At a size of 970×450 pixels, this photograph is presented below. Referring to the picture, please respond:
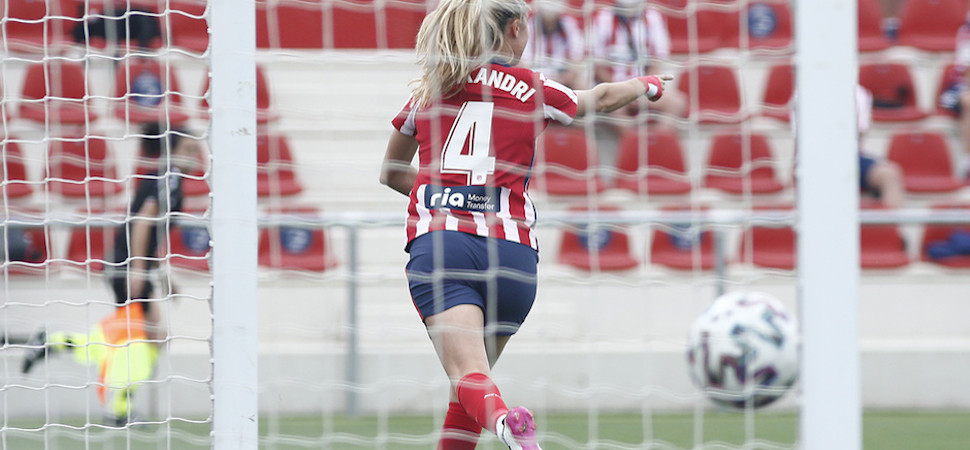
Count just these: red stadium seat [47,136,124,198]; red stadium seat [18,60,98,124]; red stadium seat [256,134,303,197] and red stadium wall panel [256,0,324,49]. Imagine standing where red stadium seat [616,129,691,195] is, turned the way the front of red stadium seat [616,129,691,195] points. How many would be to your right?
4

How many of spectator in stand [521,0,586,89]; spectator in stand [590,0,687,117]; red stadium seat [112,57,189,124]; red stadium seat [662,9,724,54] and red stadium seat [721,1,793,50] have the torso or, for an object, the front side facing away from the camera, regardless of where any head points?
0

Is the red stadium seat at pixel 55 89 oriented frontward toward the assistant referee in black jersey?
yes

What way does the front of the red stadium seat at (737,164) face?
toward the camera

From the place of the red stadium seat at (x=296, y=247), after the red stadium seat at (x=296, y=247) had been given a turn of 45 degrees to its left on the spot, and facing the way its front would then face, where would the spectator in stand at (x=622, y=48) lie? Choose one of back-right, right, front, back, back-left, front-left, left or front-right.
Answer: front-left

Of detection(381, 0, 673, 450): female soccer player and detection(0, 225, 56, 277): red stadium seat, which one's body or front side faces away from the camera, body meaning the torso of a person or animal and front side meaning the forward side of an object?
the female soccer player

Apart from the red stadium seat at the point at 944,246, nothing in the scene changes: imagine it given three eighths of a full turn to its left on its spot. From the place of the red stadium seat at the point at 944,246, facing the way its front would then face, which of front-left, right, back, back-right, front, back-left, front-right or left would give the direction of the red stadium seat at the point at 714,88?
back-left

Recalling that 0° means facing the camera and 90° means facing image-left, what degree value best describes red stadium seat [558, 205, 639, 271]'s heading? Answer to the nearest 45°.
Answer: approximately 0°

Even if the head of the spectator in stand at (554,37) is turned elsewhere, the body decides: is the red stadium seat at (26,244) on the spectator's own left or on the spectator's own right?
on the spectator's own right

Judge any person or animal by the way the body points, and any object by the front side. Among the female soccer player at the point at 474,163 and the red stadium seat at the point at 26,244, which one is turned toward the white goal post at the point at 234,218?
the red stadium seat

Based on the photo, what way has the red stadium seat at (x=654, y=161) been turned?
toward the camera

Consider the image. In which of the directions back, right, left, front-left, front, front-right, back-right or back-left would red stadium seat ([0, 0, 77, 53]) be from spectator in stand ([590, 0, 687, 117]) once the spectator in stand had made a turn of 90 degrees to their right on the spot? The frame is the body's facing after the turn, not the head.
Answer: front

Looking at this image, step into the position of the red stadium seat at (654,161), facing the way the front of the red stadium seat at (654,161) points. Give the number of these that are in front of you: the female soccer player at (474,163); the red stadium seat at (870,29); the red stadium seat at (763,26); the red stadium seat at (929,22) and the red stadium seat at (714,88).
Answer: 1

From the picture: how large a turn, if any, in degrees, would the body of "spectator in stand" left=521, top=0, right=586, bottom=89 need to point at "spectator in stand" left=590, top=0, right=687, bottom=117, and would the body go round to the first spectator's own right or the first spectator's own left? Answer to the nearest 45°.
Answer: approximately 90° to the first spectator's own left

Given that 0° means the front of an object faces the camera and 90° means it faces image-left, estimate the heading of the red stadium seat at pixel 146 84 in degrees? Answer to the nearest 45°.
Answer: approximately 0°

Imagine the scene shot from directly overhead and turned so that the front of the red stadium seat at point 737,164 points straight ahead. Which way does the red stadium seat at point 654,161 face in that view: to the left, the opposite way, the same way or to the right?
the same way
